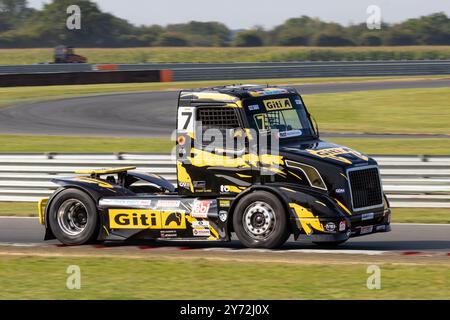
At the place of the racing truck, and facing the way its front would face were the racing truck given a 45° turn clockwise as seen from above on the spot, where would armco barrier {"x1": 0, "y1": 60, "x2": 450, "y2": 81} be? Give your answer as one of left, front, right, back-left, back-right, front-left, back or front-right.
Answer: back

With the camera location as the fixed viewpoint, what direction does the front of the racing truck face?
facing the viewer and to the right of the viewer

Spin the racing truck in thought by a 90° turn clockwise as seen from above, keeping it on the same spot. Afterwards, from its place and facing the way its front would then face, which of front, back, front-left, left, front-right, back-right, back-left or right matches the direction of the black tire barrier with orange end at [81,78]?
back-right
